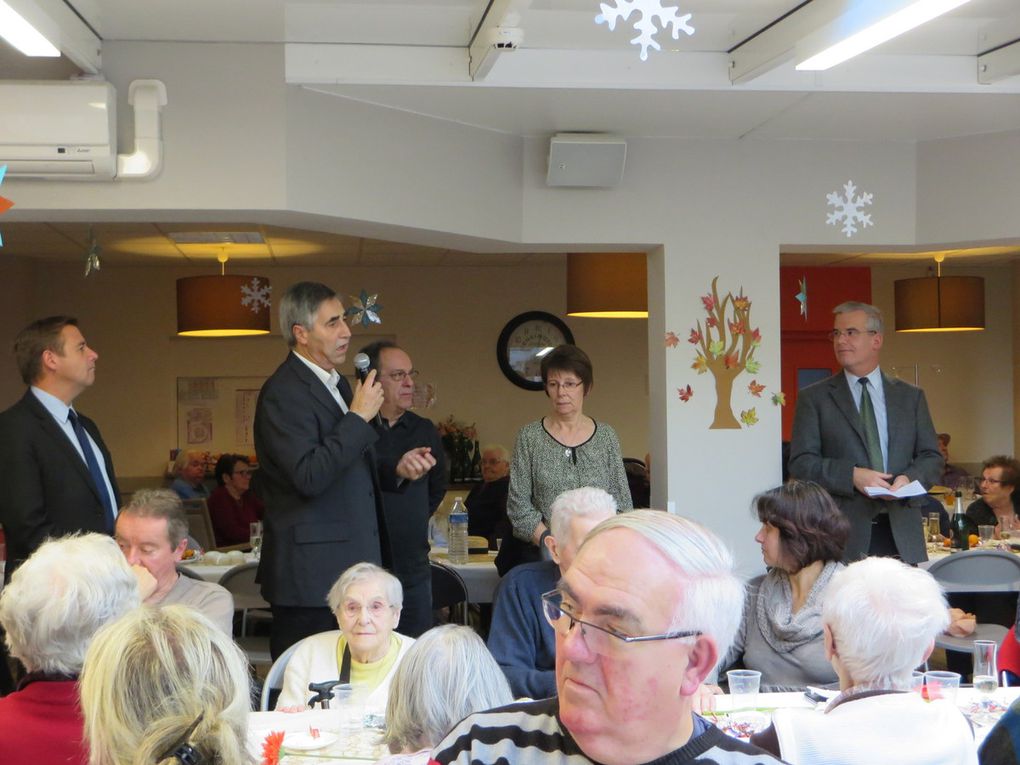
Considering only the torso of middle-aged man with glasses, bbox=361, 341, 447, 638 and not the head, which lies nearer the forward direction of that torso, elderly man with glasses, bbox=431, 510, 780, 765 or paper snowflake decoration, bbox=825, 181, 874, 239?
the elderly man with glasses

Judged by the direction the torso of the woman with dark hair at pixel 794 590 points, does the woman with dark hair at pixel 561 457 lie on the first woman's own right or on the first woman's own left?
on the first woman's own right

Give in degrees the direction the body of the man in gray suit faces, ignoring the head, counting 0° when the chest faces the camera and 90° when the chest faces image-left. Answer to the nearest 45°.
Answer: approximately 0°

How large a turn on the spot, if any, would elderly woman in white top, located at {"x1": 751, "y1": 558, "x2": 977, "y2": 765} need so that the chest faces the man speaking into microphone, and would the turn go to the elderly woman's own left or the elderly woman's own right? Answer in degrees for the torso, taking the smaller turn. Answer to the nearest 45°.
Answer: approximately 45° to the elderly woman's own left

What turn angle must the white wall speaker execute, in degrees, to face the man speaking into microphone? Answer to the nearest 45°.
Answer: approximately 45° to its right

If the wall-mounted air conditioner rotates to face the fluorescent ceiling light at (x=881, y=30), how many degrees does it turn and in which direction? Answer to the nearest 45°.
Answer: approximately 45° to its left

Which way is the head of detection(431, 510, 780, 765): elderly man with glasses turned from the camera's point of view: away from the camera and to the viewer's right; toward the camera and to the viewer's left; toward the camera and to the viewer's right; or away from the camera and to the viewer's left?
toward the camera and to the viewer's left

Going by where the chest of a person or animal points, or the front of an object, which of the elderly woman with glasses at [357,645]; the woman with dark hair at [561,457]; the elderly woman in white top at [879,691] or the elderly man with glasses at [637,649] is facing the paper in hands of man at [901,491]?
the elderly woman in white top

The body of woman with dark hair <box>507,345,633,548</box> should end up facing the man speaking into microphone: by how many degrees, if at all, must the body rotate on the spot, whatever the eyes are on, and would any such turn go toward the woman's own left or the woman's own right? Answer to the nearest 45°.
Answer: approximately 45° to the woman's own right

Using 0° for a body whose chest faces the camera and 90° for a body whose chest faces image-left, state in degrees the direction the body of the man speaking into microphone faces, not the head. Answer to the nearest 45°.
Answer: approximately 315°

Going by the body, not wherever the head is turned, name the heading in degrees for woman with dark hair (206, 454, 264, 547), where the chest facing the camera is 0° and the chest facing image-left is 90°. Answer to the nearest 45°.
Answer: approximately 315°

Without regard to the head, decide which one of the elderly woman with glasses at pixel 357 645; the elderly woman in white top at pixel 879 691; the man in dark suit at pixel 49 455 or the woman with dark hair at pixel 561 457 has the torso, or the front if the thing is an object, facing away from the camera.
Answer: the elderly woman in white top

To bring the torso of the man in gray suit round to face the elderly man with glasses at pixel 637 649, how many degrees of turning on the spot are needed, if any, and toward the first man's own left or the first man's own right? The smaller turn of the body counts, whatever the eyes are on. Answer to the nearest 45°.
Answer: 0° — they already face them

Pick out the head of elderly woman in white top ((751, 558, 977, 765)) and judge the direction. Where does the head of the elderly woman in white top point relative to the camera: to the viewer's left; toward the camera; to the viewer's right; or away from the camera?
away from the camera
